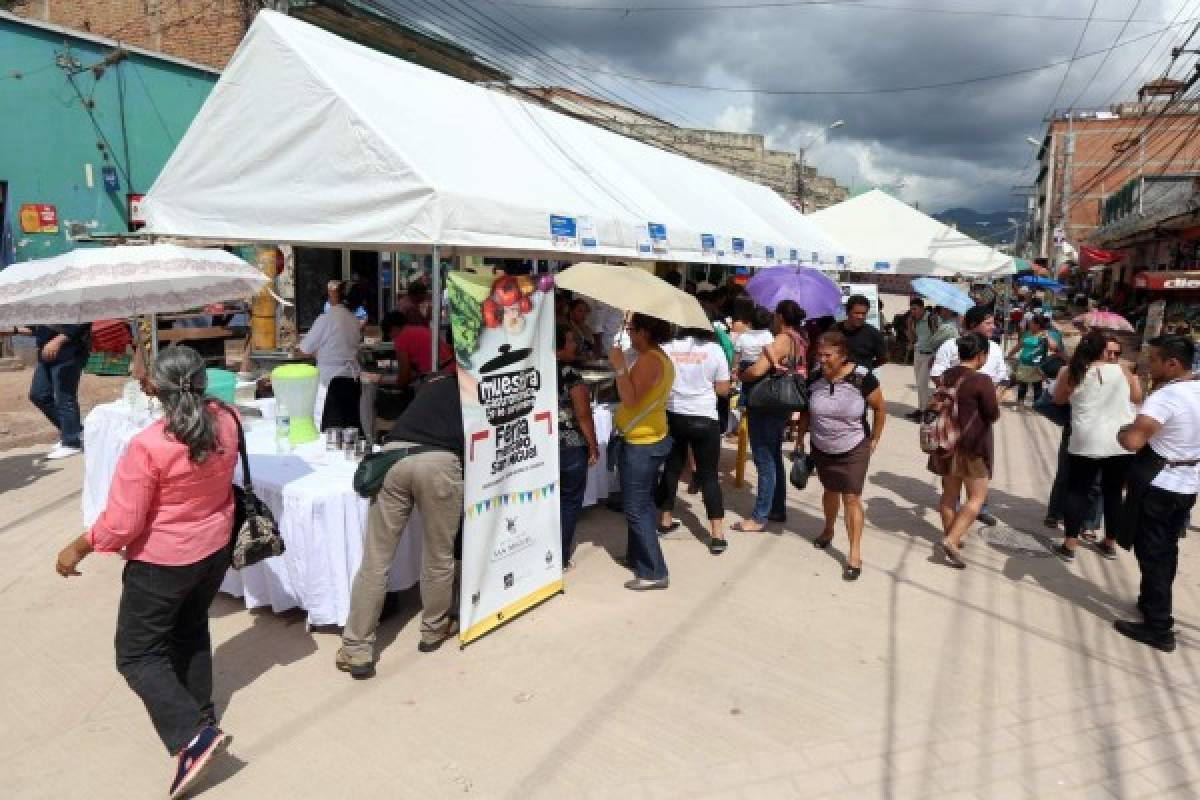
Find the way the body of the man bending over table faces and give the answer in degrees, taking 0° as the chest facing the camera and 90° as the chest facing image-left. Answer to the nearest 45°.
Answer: approximately 225°

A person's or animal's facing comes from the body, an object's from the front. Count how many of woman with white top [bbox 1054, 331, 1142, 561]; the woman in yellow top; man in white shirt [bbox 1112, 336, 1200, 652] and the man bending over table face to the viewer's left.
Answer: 2

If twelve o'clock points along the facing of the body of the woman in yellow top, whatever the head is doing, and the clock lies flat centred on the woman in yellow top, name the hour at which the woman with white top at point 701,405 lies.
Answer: The woman with white top is roughly at 4 o'clock from the woman in yellow top.

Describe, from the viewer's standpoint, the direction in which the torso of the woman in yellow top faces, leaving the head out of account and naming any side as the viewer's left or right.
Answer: facing to the left of the viewer

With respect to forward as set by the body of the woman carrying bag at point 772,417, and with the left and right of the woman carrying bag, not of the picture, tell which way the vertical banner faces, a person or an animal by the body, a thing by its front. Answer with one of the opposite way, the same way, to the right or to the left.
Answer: the opposite way

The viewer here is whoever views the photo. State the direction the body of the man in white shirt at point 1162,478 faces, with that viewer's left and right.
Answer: facing to the left of the viewer

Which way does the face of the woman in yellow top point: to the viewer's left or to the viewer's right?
to the viewer's left

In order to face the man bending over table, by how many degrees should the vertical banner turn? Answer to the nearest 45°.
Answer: approximately 90° to its right

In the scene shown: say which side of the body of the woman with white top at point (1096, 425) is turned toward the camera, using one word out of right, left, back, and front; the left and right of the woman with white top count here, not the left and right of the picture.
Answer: back

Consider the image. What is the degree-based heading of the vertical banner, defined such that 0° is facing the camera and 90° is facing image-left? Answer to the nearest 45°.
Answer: approximately 315°
